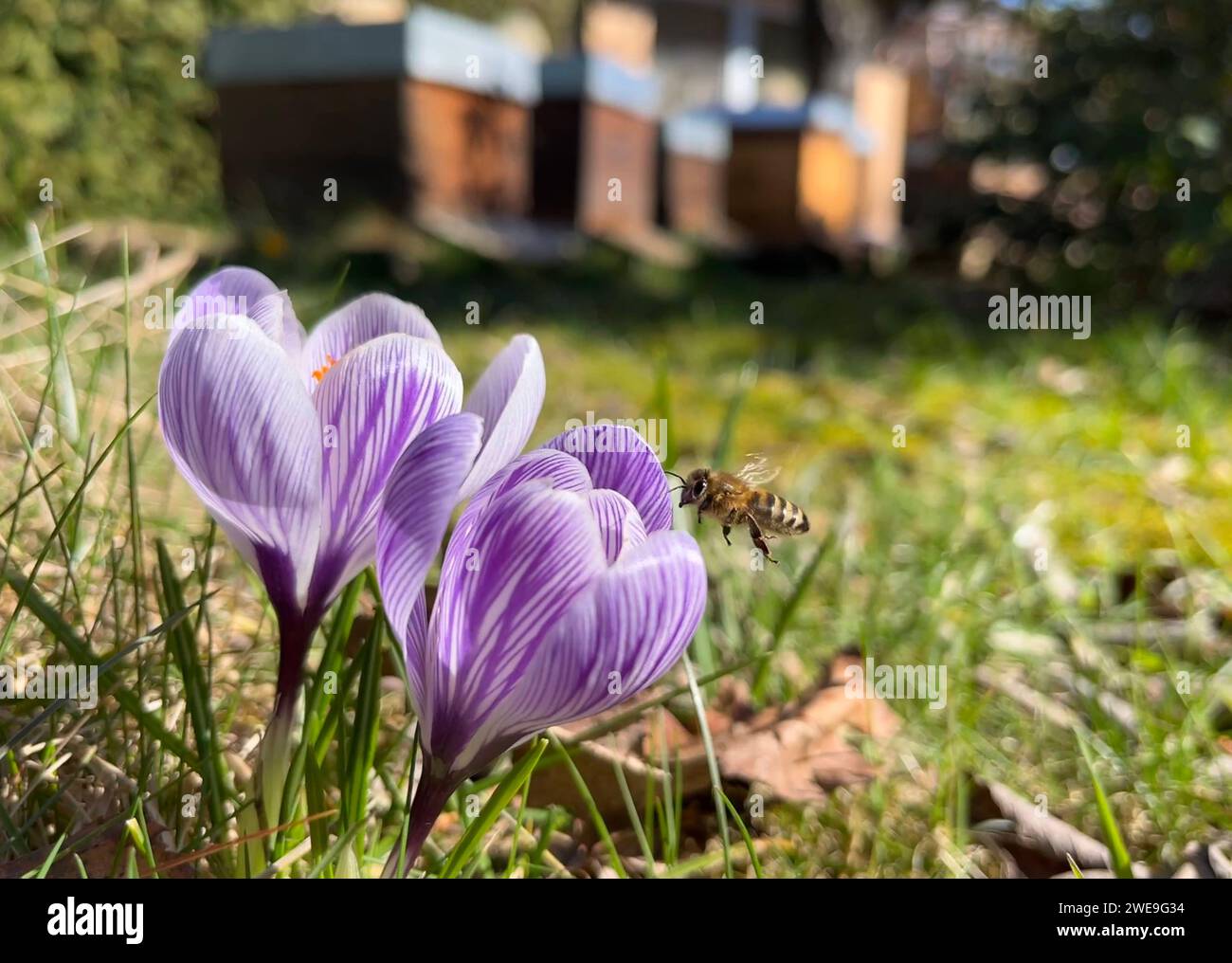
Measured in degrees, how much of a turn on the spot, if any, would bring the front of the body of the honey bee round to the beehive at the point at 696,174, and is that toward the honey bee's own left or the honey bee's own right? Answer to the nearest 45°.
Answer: approximately 90° to the honey bee's own right

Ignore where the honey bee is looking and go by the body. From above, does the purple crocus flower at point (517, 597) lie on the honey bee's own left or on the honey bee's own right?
on the honey bee's own left

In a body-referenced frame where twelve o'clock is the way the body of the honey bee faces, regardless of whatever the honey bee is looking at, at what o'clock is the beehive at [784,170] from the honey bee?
The beehive is roughly at 3 o'clock from the honey bee.

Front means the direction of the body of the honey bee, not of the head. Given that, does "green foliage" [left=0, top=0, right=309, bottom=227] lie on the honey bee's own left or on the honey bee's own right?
on the honey bee's own right

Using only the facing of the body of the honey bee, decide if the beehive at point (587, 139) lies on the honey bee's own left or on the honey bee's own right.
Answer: on the honey bee's own right

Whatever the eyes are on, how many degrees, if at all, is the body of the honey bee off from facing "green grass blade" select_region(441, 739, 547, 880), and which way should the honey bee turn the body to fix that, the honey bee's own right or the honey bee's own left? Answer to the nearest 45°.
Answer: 0° — it already faces it

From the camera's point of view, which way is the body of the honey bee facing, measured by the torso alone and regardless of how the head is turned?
to the viewer's left

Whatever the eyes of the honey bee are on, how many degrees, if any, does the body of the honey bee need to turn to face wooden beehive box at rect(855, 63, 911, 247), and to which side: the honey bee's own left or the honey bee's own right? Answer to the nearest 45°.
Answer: approximately 90° to the honey bee's own right
